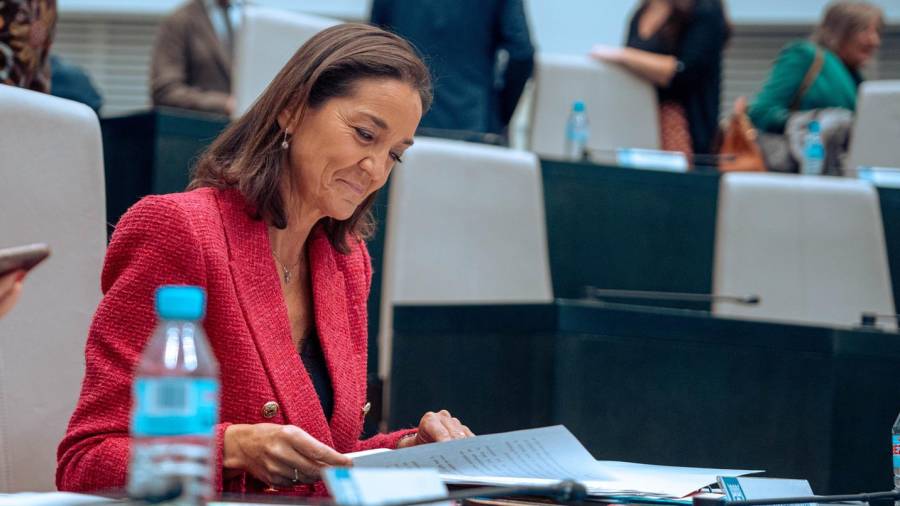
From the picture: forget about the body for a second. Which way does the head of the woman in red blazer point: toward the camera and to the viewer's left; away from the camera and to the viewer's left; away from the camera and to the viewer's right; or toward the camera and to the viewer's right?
toward the camera and to the viewer's right

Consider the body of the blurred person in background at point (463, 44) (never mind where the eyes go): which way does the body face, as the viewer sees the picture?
away from the camera

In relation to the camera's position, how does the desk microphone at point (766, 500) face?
facing to the left of the viewer

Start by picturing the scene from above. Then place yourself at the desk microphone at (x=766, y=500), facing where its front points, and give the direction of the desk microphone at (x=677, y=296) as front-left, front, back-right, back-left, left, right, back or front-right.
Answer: right

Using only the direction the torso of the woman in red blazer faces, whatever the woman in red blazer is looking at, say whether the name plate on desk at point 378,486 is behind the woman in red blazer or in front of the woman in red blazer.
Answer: in front

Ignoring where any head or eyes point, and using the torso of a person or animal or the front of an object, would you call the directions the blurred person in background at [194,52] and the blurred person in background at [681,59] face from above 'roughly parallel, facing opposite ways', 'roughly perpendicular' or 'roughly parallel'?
roughly perpendicular

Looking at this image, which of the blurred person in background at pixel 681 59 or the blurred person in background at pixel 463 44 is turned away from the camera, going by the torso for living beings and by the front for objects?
the blurred person in background at pixel 463 44

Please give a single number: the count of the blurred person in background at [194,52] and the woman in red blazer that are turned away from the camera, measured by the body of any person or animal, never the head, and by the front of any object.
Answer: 0
